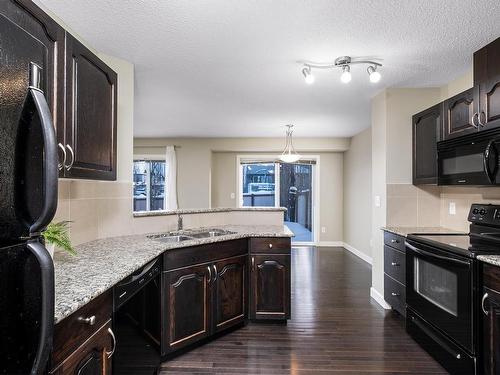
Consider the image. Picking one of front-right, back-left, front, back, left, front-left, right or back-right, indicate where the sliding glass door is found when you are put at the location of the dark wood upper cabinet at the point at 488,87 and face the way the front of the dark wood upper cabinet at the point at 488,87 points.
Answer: right

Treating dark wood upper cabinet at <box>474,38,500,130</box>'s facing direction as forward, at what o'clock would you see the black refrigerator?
The black refrigerator is roughly at 11 o'clock from the dark wood upper cabinet.

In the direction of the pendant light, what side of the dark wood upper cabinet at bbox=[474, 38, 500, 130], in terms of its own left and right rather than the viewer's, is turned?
right

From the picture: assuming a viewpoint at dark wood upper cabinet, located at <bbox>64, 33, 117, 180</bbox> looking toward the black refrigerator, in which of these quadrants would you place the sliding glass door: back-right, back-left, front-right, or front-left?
back-left

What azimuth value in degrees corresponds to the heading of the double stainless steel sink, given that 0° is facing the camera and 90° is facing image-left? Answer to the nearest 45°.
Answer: approximately 315°

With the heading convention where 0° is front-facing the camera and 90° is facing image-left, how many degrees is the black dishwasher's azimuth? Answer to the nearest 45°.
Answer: approximately 315°

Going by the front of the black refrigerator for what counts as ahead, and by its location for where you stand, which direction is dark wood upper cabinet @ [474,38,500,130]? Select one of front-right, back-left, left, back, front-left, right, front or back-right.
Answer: front-left

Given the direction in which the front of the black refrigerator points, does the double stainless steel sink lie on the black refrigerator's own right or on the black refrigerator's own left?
on the black refrigerator's own left

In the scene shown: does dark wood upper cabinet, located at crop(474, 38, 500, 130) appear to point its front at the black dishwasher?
yes

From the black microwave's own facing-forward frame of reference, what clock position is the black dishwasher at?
The black dishwasher is roughly at 12 o'clock from the black microwave.

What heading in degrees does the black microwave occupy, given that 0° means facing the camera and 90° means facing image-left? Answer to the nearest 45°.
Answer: approximately 45°
